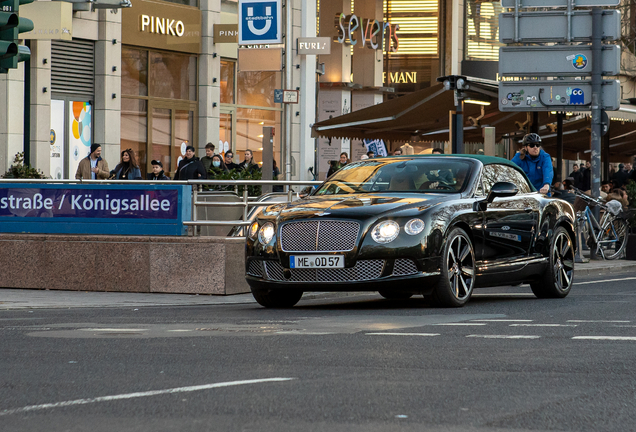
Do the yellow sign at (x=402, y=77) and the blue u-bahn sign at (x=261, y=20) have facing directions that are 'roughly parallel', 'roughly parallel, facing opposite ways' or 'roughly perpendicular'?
roughly parallel

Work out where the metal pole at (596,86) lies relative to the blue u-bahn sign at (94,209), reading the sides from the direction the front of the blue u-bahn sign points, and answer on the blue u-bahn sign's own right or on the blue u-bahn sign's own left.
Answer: on the blue u-bahn sign's own left

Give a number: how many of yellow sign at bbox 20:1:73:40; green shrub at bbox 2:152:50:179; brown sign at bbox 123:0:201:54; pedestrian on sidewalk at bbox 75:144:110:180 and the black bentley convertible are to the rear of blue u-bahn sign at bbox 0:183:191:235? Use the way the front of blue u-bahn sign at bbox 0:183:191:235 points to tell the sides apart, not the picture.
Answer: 4

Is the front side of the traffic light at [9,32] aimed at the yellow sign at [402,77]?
no

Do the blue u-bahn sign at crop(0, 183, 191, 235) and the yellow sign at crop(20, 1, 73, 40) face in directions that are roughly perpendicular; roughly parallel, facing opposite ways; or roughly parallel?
roughly parallel

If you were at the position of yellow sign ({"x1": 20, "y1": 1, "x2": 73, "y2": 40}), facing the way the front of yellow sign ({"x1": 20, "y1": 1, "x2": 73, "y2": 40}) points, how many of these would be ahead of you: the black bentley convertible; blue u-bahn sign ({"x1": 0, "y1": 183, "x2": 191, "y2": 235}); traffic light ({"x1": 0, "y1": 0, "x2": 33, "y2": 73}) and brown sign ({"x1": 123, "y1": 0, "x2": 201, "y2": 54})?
3

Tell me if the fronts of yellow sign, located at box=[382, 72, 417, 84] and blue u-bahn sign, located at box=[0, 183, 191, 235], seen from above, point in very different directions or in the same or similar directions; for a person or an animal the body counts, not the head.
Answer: same or similar directions

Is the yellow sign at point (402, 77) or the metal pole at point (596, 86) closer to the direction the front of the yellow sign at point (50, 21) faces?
the metal pole

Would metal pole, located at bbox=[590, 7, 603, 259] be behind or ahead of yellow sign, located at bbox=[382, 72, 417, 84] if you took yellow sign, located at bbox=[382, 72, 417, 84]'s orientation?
ahead

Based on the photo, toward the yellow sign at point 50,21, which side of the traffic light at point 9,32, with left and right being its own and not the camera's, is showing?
left

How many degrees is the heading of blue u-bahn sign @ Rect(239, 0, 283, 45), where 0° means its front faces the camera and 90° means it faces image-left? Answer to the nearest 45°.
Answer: approximately 0°

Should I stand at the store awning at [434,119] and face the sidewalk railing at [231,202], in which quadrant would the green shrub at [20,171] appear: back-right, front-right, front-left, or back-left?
front-right

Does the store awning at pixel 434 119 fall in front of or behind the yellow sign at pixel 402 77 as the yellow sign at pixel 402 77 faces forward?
in front

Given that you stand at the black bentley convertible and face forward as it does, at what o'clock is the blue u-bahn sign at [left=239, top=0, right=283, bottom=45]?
The blue u-bahn sign is roughly at 4 o'clock from the black bentley convertible.

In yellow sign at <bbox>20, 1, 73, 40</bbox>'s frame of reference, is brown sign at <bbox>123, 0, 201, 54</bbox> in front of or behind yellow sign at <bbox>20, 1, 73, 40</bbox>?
behind
